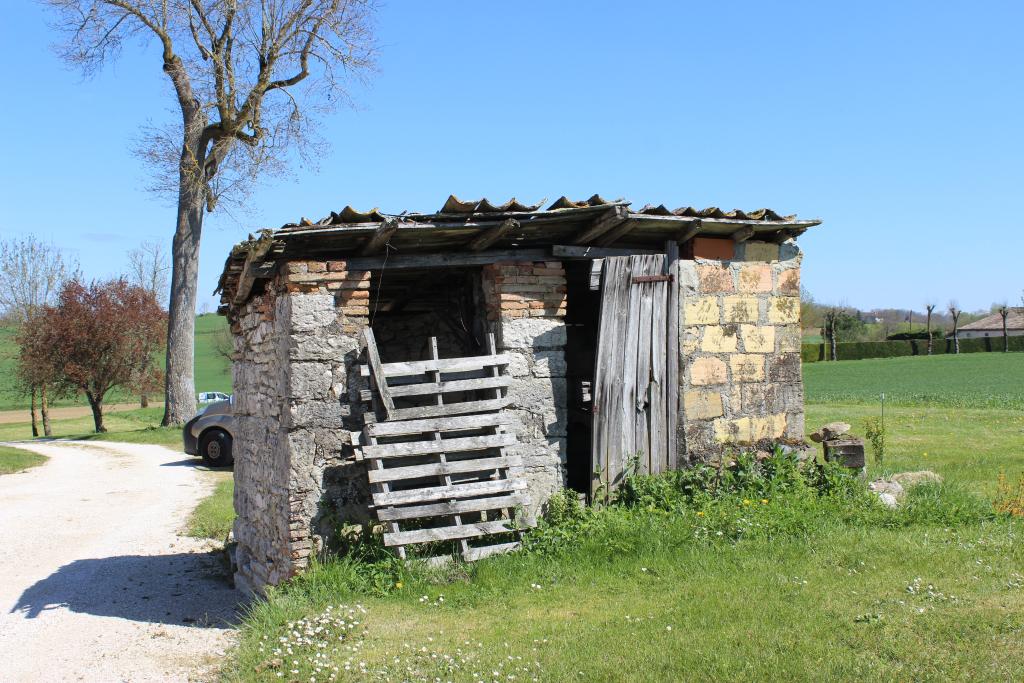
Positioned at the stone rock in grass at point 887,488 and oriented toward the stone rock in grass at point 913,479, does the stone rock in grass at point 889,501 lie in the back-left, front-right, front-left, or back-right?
back-right

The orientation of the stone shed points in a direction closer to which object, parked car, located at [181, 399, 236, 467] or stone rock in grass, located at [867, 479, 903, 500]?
the stone rock in grass

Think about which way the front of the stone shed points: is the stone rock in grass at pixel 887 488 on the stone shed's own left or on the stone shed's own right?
on the stone shed's own left

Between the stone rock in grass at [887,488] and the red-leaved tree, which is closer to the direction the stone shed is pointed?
the stone rock in grass

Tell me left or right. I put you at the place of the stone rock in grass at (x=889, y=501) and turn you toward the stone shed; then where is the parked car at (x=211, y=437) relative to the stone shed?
right

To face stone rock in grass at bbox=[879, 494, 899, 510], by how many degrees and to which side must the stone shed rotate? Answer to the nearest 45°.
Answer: approximately 45° to its left

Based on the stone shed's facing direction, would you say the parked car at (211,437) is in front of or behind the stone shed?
behind

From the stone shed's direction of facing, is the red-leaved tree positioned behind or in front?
behind

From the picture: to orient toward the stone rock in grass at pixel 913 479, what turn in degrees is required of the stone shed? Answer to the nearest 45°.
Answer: approximately 45° to its left

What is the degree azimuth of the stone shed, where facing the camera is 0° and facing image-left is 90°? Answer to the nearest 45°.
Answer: approximately 315°
